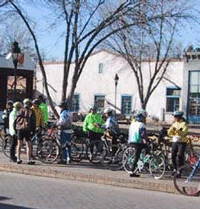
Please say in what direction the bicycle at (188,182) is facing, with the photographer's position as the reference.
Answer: facing to the left of the viewer

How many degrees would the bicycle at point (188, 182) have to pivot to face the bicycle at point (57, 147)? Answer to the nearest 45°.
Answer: approximately 45° to its right

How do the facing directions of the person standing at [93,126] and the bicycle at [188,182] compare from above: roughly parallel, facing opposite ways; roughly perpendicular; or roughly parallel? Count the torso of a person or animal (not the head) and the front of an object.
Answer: roughly perpendicular

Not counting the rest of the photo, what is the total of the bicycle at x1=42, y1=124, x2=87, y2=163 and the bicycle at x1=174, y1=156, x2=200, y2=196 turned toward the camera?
0

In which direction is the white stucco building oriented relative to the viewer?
toward the camera

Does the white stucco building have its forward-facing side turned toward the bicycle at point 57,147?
yes

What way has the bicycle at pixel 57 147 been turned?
to the viewer's left

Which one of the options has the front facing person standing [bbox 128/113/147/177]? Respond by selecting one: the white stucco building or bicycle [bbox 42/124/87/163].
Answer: the white stucco building
